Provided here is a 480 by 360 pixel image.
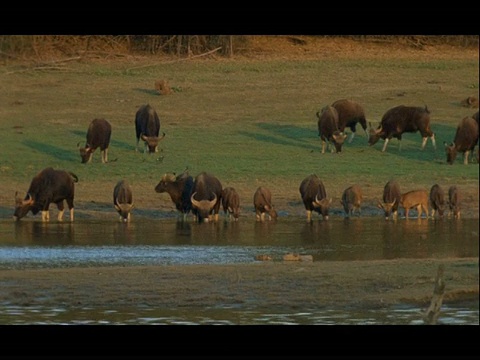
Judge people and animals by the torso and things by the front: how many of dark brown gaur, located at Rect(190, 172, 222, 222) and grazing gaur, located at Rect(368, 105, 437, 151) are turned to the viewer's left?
1

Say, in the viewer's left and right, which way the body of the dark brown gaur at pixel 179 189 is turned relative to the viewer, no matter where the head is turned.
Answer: facing to the left of the viewer

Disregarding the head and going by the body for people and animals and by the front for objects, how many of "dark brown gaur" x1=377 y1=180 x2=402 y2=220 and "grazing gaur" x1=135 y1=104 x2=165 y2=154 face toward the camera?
2

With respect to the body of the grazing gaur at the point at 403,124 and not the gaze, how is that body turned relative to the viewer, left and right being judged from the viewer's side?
facing to the left of the viewer

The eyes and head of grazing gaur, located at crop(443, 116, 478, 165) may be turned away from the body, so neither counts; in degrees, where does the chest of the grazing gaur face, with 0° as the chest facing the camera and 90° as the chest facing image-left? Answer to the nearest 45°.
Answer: approximately 45°
